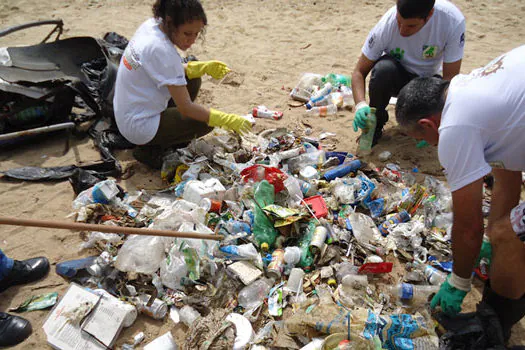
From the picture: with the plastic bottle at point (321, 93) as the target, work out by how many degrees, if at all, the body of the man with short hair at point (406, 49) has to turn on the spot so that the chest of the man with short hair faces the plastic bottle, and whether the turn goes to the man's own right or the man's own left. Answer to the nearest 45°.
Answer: approximately 90° to the man's own right

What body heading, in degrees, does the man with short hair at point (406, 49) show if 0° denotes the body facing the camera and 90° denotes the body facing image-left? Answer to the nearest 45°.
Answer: approximately 45°

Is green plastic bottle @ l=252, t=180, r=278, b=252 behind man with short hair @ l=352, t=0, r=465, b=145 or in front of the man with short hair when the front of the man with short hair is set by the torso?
in front

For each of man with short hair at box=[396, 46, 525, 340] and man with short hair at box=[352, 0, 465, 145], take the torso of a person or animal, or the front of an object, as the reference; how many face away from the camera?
0

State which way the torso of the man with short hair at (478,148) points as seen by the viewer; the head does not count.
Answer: to the viewer's left

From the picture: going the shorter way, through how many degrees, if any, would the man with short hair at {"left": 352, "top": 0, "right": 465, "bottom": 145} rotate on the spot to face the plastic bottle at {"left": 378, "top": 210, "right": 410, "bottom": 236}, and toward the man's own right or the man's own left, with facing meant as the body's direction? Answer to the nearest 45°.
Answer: approximately 45° to the man's own left

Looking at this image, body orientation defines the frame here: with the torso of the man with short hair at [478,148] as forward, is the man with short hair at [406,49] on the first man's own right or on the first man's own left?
on the first man's own right

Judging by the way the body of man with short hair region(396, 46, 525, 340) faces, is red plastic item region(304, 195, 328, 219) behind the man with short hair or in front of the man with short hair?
in front

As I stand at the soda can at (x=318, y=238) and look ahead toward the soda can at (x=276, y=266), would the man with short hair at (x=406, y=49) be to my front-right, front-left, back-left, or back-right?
back-right
